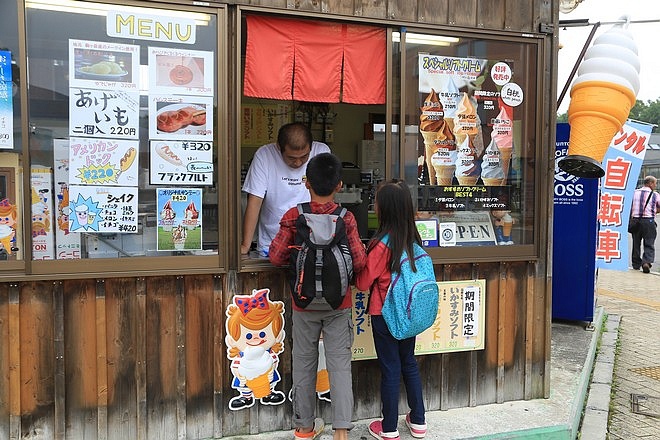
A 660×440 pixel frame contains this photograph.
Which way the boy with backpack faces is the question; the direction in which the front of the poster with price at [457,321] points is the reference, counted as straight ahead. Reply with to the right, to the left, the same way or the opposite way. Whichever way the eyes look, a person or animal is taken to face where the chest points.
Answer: the opposite way

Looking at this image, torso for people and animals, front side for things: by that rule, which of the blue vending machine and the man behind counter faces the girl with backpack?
the man behind counter

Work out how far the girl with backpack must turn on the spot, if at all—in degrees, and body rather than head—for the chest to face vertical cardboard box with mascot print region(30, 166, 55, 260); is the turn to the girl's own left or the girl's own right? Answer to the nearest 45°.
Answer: approximately 45° to the girl's own left

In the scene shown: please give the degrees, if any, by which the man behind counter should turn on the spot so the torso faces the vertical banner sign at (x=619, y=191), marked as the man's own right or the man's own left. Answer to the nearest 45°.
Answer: approximately 90° to the man's own left

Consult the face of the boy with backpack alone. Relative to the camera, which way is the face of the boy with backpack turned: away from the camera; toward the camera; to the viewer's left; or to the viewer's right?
away from the camera

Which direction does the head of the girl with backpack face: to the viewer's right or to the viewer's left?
to the viewer's left

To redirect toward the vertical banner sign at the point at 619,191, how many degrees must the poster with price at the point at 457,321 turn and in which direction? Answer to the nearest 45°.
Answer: approximately 135° to its left

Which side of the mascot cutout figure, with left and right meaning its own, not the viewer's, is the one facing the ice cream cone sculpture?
left

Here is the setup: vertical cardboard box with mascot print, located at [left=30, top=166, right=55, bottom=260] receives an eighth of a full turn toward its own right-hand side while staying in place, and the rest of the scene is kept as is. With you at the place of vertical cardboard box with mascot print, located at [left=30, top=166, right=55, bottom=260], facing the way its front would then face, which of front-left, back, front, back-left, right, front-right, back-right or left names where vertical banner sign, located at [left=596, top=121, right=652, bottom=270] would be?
back-left
